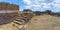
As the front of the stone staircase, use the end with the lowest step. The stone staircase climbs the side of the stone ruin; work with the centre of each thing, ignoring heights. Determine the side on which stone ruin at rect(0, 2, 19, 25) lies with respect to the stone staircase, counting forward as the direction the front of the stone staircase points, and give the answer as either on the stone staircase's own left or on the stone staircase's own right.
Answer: on the stone staircase's own right
